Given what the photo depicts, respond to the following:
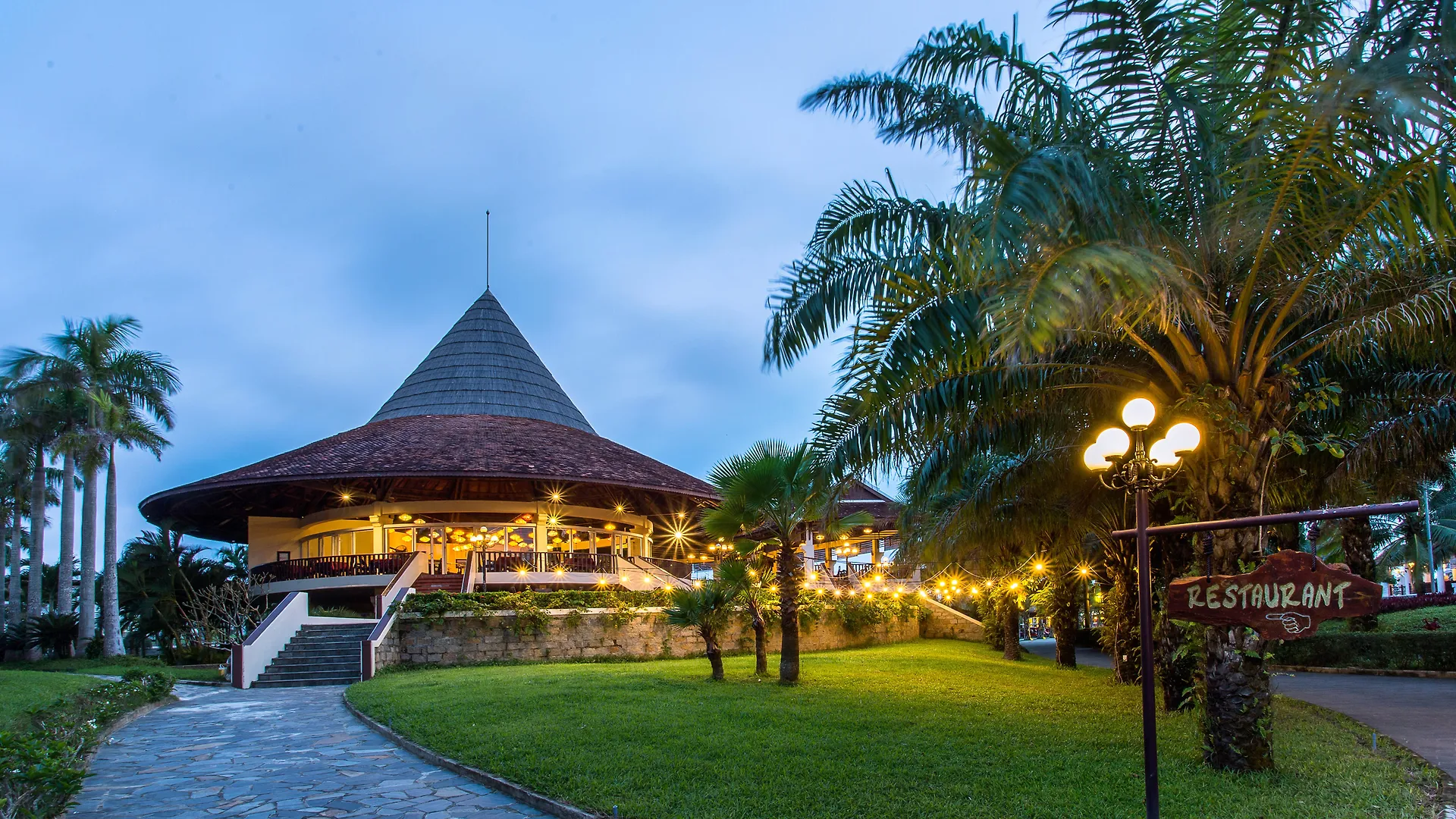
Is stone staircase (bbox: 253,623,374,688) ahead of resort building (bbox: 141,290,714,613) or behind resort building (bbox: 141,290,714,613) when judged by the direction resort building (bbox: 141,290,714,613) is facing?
ahead

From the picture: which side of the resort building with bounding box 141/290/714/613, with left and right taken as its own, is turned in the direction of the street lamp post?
front

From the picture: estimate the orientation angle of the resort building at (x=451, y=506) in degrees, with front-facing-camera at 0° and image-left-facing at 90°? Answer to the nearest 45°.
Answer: approximately 0°
